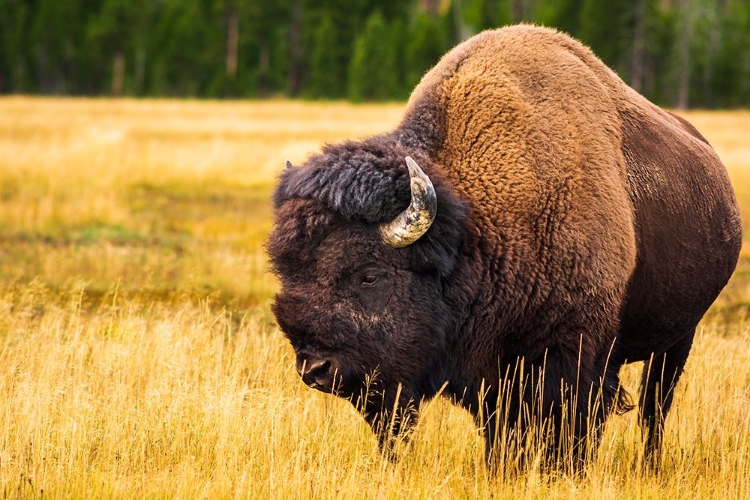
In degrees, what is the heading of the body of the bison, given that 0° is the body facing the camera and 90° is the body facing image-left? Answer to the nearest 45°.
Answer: approximately 45°
